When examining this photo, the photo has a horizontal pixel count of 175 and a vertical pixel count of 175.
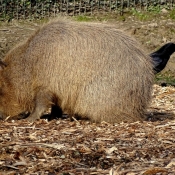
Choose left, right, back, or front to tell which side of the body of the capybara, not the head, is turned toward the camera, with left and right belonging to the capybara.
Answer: left

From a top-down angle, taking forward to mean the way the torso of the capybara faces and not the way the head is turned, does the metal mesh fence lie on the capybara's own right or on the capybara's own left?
on the capybara's own right
